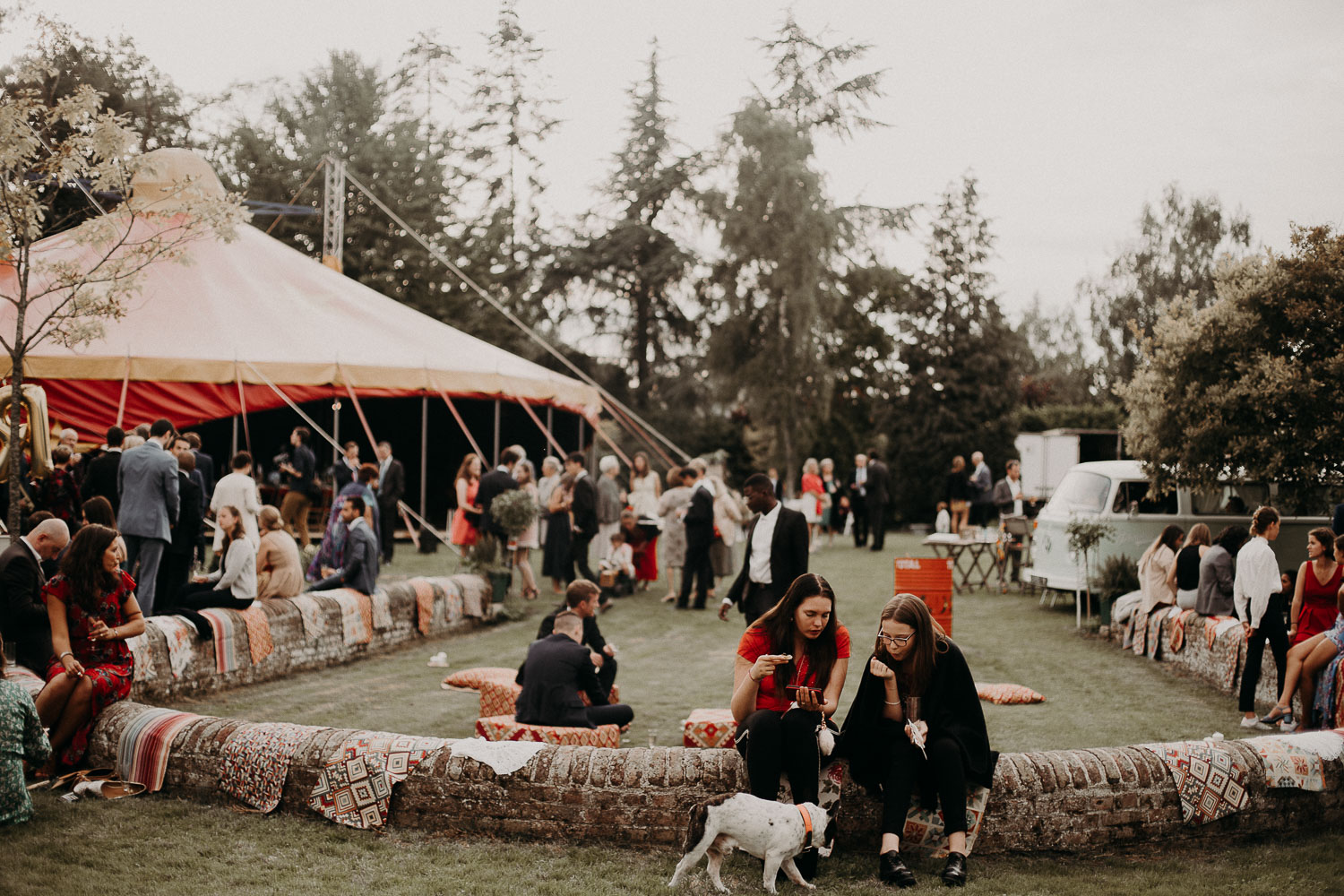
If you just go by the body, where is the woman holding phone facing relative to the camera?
toward the camera

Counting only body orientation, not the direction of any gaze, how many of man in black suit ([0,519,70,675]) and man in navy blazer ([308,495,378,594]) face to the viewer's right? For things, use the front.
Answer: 1

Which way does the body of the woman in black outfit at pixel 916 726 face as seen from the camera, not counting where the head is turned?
toward the camera

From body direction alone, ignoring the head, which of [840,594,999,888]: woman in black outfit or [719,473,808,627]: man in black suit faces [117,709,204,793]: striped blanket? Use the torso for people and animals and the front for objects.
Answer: the man in black suit

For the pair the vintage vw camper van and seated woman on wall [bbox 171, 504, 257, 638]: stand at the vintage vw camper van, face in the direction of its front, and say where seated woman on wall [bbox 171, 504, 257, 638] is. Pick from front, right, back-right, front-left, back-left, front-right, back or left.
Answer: front

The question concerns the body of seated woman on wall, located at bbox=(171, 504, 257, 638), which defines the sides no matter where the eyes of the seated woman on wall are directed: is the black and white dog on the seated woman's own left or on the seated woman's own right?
on the seated woman's own left

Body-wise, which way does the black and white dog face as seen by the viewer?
to the viewer's right

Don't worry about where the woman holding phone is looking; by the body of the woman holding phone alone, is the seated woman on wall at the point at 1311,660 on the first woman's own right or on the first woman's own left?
on the first woman's own left

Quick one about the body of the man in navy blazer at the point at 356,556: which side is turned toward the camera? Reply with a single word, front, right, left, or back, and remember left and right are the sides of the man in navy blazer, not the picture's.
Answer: left

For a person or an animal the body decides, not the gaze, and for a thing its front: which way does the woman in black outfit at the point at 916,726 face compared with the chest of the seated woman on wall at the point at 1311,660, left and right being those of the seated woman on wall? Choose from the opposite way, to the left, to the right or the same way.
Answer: to the left

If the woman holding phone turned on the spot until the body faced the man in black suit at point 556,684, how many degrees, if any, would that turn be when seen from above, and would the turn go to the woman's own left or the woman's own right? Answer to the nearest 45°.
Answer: approximately 135° to the woman's own right

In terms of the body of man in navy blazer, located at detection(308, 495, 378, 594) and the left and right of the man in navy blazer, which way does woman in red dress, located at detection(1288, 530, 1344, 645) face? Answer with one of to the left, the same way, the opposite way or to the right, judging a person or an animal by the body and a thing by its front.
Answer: the same way

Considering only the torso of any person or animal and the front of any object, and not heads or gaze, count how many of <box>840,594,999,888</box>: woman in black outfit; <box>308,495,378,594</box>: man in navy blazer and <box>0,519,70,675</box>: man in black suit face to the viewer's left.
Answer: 1

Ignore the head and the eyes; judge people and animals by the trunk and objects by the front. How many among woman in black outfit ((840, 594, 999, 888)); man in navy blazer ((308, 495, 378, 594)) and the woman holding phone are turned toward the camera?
2

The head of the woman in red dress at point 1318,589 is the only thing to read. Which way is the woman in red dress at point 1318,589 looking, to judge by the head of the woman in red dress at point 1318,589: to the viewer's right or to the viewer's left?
to the viewer's left
